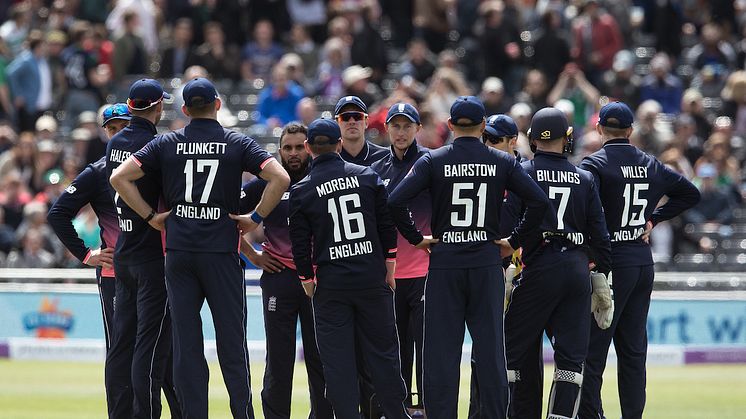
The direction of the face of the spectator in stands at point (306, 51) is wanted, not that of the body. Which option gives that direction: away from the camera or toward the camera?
toward the camera

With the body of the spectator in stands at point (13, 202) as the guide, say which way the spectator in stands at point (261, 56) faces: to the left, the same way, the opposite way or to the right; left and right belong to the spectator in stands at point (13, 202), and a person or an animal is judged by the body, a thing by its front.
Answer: the same way

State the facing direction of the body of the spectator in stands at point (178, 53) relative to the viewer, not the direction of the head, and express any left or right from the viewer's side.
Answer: facing the viewer

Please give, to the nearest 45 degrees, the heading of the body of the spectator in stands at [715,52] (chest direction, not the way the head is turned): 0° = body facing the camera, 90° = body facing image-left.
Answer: approximately 0°

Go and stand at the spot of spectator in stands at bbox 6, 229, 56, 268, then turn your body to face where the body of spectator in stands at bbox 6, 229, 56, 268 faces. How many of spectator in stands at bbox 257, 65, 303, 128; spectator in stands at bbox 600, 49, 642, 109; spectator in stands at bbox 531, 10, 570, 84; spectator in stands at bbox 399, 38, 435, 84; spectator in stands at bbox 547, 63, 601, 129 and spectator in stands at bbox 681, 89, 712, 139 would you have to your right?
0

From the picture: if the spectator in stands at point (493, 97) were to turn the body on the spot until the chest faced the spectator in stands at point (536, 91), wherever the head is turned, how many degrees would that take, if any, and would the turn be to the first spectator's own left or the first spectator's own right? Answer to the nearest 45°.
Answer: approximately 135° to the first spectator's own left

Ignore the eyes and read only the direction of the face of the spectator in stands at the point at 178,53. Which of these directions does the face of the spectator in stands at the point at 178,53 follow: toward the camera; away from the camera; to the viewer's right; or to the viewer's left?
toward the camera

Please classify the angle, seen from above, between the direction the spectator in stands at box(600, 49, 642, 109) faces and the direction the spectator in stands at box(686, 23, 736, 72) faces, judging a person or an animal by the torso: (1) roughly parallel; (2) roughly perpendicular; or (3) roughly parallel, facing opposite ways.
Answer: roughly parallel

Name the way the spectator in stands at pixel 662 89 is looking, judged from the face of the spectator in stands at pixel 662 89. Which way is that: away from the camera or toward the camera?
toward the camera

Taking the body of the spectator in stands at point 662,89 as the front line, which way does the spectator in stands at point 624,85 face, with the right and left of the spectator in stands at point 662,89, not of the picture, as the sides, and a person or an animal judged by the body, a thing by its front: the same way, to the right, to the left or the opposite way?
the same way

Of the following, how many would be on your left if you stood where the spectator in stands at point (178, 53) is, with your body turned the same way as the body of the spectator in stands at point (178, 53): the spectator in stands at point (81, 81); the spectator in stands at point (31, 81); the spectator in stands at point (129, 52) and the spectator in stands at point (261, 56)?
1

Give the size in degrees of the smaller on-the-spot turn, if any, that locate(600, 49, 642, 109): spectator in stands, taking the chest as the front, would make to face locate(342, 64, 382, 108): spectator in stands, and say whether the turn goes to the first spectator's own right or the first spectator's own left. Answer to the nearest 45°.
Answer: approximately 45° to the first spectator's own right

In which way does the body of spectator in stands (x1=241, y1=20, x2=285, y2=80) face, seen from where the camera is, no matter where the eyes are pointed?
toward the camera

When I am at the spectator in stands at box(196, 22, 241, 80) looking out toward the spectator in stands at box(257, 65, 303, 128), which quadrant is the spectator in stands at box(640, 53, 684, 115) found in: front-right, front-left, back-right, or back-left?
front-left

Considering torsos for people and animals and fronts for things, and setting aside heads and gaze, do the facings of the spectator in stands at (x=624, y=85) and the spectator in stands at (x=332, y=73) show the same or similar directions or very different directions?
same or similar directions

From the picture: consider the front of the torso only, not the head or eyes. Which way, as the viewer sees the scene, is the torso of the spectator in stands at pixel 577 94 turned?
toward the camera
